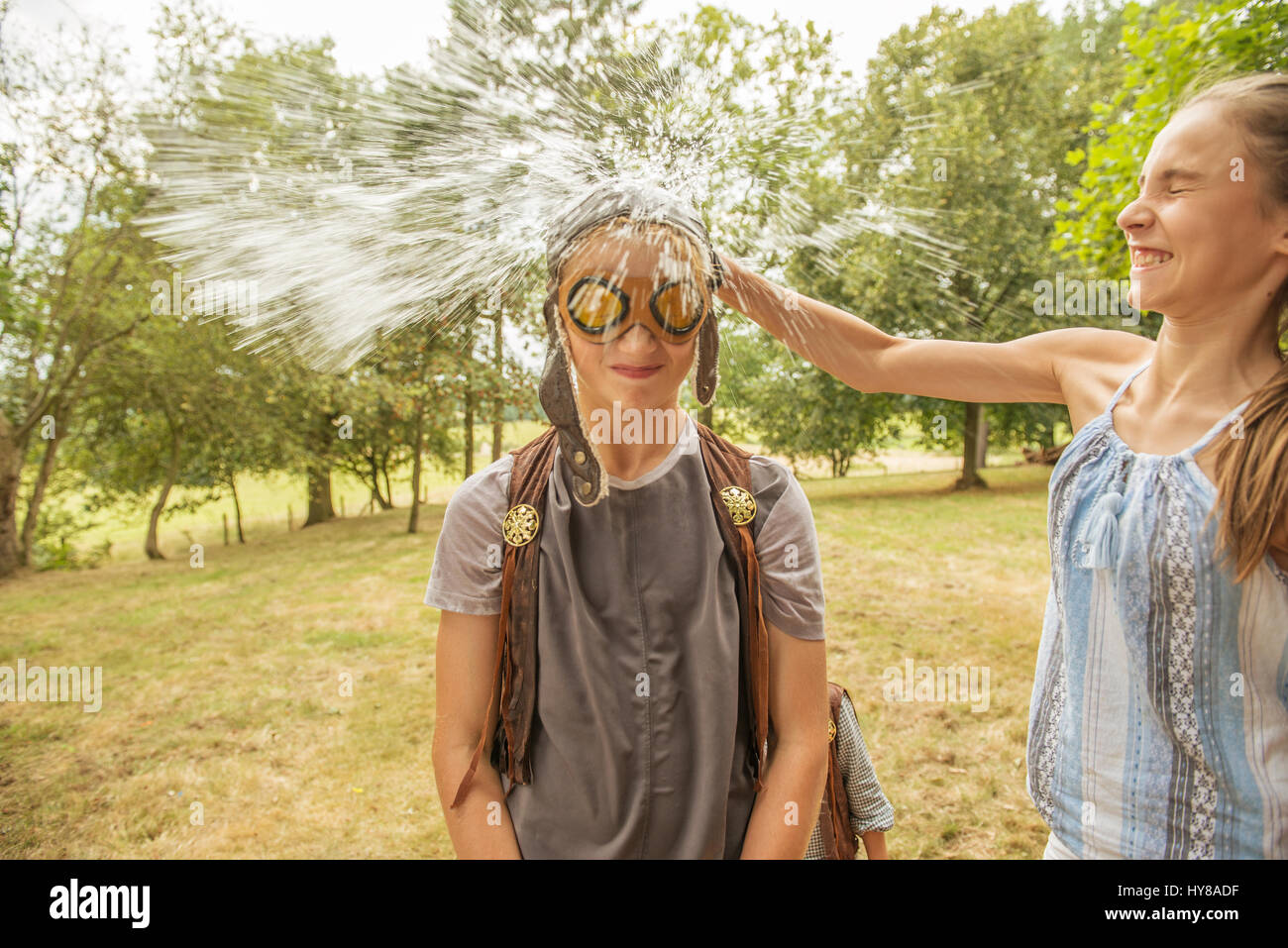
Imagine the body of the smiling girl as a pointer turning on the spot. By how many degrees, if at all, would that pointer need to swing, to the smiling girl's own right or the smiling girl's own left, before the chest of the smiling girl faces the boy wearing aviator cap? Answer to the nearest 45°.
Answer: approximately 45° to the smiling girl's own right

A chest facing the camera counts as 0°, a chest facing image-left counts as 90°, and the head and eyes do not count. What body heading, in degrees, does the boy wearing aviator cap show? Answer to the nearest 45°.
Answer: approximately 0°

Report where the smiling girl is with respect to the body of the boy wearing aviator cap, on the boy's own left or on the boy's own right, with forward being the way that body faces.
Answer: on the boy's own left

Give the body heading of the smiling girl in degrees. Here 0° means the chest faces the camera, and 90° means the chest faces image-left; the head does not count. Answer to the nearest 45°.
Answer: approximately 45°
